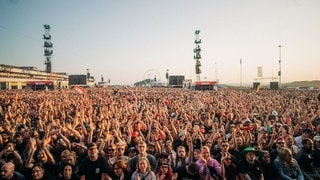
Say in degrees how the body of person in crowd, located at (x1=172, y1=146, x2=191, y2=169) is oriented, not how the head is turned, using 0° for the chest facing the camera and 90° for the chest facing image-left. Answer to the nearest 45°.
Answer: approximately 0°

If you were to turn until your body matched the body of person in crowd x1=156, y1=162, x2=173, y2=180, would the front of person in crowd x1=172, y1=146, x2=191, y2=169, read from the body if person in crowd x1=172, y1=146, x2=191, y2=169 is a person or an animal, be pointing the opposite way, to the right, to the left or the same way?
the same way

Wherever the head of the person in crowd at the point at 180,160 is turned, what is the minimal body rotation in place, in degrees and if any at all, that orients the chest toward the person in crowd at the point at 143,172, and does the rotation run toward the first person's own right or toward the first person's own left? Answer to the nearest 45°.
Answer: approximately 45° to the first person's own right

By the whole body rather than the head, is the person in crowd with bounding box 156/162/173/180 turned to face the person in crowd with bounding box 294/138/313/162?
no

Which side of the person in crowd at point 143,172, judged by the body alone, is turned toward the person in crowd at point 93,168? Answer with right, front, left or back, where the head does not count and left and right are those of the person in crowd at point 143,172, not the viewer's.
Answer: right

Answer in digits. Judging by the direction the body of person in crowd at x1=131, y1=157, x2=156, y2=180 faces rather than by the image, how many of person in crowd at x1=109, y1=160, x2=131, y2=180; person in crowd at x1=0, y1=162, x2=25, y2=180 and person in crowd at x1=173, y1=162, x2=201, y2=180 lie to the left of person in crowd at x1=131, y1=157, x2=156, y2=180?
1

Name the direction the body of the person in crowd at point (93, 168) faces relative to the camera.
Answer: toward the camera

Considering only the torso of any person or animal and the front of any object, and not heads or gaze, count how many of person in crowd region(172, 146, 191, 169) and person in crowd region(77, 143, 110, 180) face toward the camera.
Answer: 2

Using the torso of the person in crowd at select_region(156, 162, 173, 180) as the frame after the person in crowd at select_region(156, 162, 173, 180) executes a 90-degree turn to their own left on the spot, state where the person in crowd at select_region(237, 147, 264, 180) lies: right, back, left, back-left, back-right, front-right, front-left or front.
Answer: front

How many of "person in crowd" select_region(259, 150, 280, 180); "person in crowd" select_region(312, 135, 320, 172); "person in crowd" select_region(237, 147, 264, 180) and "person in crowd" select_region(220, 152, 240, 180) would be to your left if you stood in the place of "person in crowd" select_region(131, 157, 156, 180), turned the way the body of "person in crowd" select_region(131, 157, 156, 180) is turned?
4

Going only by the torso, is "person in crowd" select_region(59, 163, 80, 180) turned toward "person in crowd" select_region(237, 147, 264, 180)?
no

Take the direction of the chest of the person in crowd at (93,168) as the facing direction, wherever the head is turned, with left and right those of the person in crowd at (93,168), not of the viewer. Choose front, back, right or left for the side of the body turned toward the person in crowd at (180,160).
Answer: left

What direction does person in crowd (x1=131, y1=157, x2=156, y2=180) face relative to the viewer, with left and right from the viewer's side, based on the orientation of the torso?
facing the viewer

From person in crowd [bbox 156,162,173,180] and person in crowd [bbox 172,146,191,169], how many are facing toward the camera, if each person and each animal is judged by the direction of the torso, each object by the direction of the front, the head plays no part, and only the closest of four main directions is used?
2

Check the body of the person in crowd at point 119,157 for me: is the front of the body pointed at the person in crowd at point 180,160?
no

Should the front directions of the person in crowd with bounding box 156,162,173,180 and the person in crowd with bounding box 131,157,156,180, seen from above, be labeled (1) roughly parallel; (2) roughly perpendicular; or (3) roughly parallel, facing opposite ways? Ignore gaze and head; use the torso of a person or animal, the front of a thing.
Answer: roughly parallel
